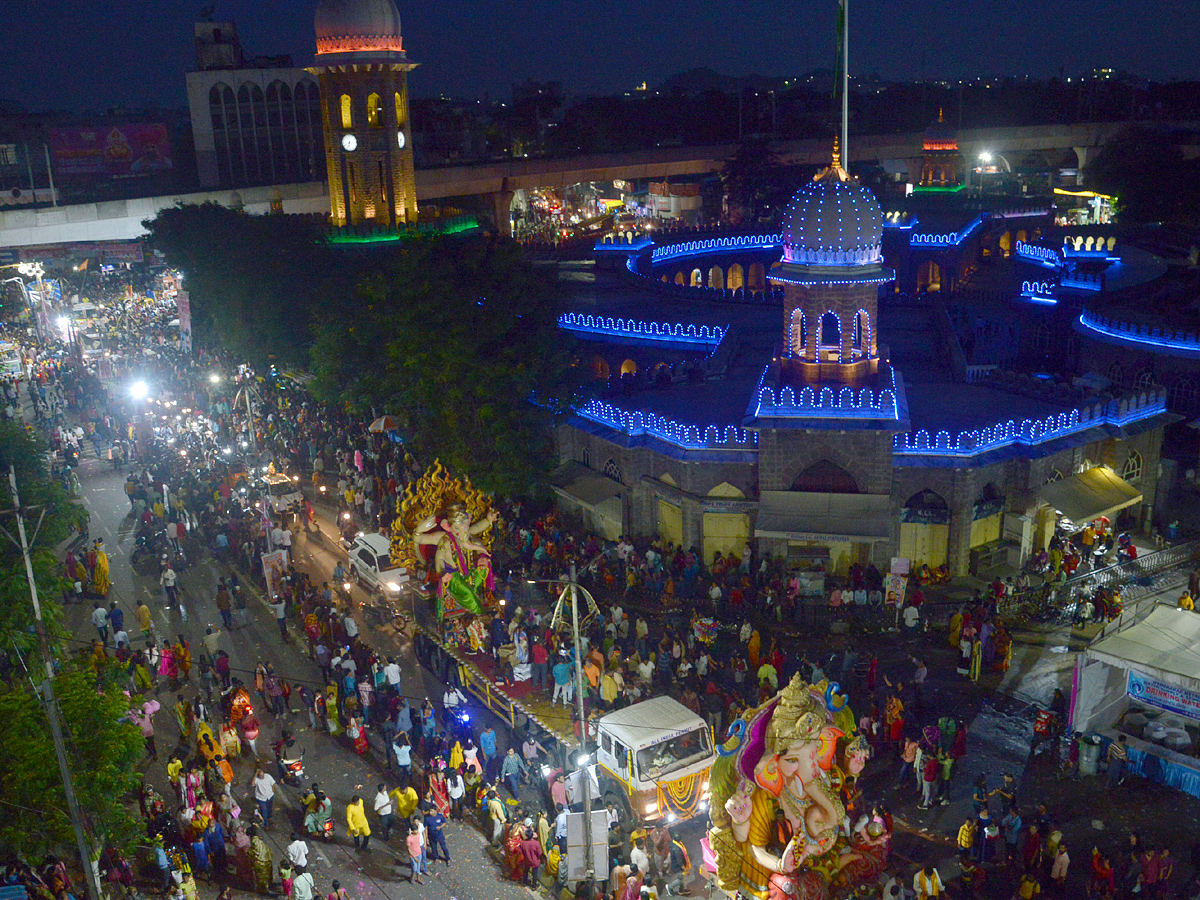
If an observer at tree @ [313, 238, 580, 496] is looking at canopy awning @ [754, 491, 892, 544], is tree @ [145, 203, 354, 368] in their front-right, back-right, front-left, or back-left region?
back-left

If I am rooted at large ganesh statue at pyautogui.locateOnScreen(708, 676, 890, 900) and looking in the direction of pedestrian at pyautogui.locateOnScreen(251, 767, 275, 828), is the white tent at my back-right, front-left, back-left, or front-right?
back-right

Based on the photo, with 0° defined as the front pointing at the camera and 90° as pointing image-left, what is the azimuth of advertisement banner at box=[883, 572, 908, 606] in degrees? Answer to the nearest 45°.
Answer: approximately 0°

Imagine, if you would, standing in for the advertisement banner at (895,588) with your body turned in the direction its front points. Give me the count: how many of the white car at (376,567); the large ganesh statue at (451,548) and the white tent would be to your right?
2

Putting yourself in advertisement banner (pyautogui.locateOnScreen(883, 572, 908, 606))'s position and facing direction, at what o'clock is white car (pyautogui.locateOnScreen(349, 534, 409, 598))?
The white car is roughly at 3 o'clock from the advertisement banner.
